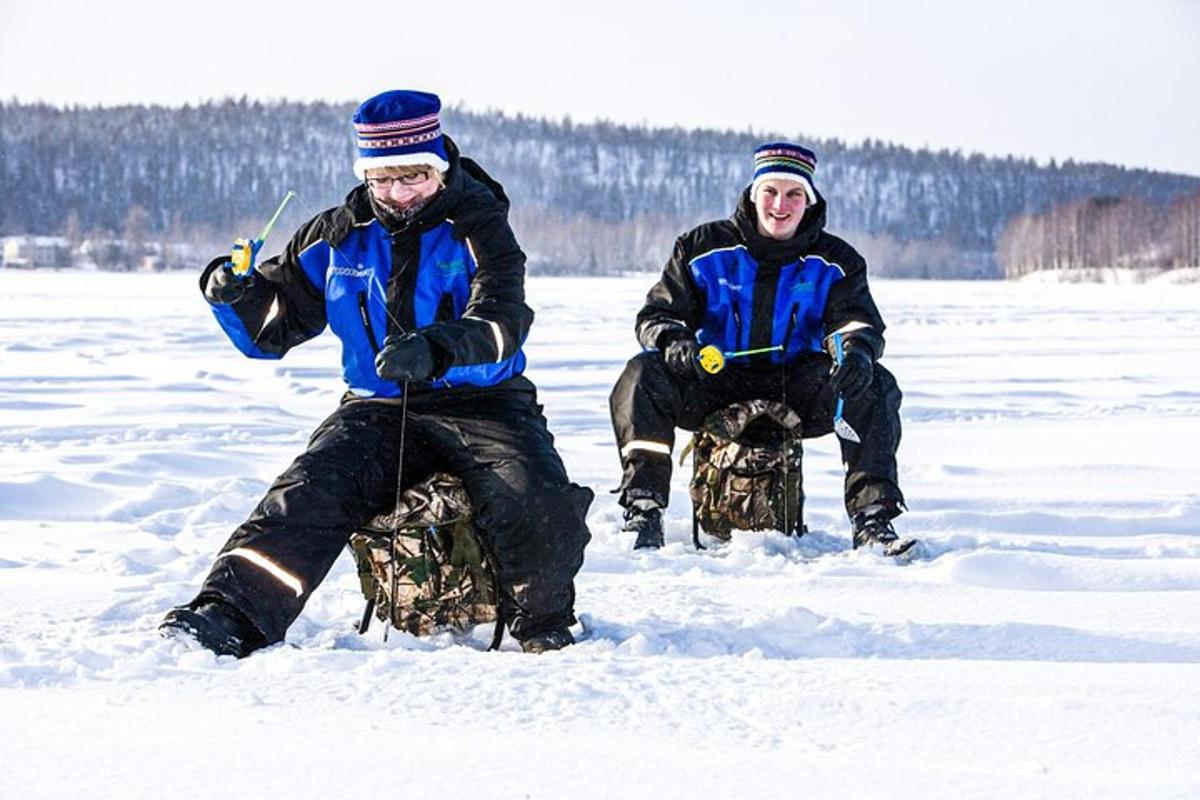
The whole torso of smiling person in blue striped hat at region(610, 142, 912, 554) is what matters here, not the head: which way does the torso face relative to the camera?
toward the camera

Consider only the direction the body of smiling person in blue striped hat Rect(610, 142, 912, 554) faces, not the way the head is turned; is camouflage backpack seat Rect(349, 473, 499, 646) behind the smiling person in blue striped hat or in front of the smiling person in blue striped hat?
in front

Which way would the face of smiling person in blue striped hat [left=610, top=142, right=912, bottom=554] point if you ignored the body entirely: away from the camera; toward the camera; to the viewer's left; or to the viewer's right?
toward the camera

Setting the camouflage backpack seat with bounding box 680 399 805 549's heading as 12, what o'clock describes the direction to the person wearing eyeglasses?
The person wearing eyeglasses is roughly at 1 o'clock from the camouflage backpack seat.

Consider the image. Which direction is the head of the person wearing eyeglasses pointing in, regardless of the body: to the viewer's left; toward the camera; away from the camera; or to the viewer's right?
toward the camera

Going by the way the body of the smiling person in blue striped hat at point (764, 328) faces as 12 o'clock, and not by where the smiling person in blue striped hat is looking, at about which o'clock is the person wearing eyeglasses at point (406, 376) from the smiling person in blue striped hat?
The person wearing eyeglasses is roughly at 1 o'clock from the smiling person in blue striped hat.
